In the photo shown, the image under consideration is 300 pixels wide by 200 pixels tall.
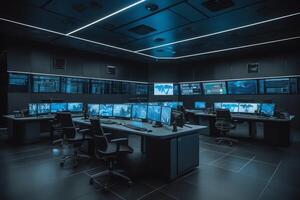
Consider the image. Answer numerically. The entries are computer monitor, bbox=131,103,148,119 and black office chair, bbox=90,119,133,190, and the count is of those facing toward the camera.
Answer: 1

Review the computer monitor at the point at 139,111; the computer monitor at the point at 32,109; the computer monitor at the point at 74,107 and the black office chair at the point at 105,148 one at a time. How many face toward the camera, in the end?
3

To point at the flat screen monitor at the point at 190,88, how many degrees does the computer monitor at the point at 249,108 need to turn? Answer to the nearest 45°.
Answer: approximately 135° to its right

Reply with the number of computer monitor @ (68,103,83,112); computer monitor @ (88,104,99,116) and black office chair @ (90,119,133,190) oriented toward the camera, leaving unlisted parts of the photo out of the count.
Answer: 2

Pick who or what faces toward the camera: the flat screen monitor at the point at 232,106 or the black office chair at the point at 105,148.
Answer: the flat screen monitor

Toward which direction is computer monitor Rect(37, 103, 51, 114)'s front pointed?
toward the camera

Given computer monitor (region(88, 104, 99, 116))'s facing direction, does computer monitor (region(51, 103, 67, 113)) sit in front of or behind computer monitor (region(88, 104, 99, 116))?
behind

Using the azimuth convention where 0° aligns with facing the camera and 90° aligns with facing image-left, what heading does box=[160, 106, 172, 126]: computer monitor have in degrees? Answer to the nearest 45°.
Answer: approximately 45°

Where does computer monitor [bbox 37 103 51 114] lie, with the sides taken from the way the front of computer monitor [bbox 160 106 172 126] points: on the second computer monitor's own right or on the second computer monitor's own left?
on the second computer monitor's own right

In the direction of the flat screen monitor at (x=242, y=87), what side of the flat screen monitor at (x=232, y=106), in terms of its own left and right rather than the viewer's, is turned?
back

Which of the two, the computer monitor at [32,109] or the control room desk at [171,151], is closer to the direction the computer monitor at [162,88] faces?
the control room desk

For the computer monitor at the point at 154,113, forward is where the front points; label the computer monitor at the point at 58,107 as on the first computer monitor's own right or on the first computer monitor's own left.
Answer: on the first computer monitor's own right

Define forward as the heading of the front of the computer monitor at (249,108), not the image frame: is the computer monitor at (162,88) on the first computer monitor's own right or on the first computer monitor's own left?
on the first computer monitor's own right

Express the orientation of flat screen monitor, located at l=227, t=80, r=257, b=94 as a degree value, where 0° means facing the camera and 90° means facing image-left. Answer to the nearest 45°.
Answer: approximately 0°

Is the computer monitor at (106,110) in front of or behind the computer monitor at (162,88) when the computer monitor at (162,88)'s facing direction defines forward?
in front

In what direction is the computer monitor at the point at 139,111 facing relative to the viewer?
toward the camera

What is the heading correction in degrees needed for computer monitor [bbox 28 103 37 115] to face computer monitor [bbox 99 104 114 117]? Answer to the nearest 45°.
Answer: approximately 45° to its left

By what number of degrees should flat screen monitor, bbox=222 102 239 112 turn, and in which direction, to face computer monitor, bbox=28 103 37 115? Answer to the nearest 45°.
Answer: approximately 45° to its right

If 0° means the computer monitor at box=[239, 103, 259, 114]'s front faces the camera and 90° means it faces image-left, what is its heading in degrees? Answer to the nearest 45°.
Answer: approximately 0°

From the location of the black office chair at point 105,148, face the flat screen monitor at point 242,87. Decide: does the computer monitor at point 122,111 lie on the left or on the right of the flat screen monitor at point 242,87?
left

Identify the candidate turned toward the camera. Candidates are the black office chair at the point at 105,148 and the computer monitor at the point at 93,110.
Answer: the computer monitor

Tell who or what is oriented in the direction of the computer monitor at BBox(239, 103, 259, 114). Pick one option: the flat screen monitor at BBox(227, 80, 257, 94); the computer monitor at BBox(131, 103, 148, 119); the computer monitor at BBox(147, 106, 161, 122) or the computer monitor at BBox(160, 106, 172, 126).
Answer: the flat screen monitor
